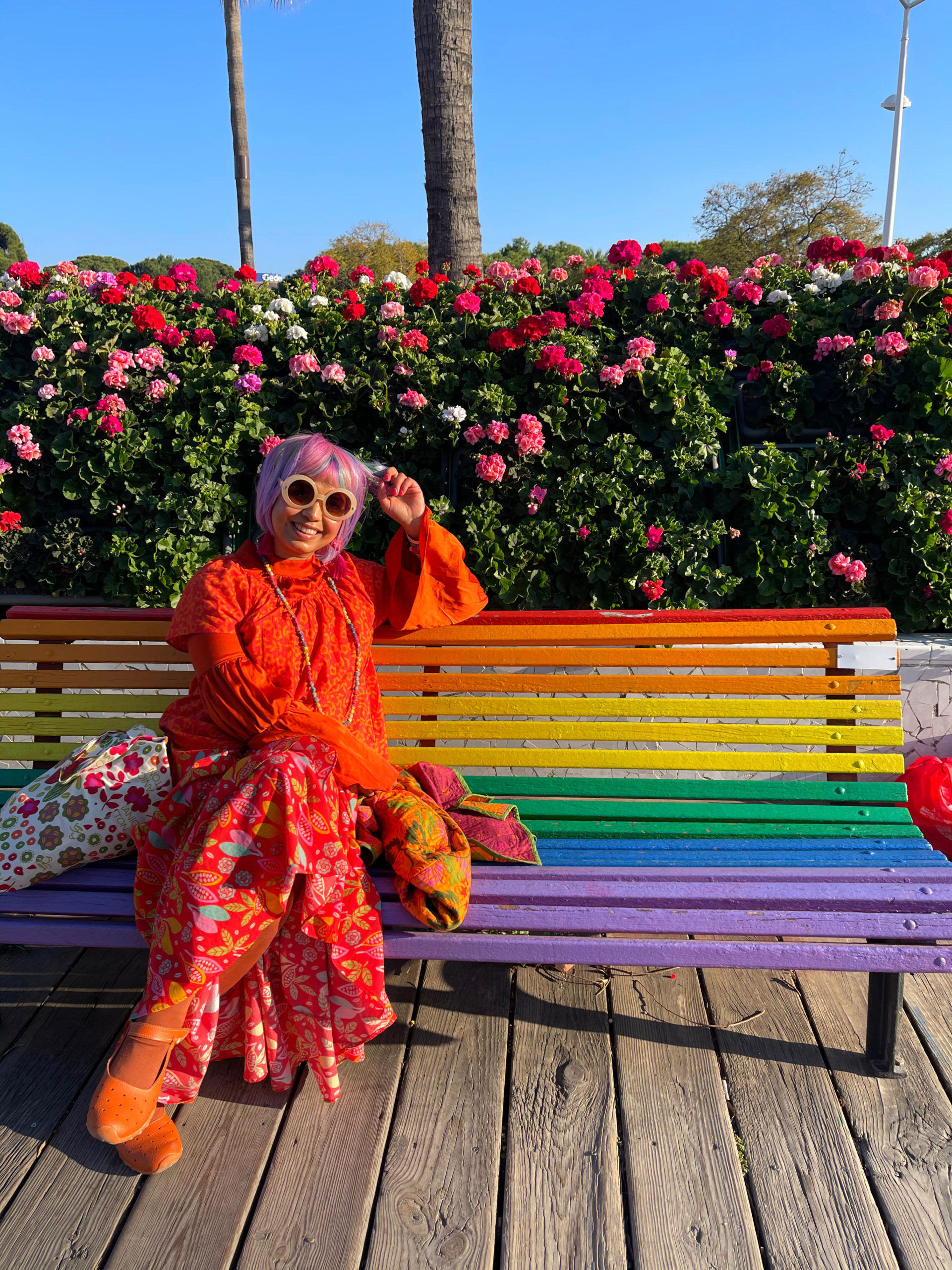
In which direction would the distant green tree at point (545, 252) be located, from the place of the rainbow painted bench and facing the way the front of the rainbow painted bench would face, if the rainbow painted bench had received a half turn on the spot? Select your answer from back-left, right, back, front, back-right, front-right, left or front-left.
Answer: front

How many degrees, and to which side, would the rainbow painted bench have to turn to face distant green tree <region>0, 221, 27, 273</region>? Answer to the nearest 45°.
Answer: approximately 135° to its right

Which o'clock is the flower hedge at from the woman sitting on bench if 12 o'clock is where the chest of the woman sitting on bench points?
The flower hedge is roughly at 7 o'clock from the woman sitting on bench.

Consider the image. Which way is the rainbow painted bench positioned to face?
toward the camera

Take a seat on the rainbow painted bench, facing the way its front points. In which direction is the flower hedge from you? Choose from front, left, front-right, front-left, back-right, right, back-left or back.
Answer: back

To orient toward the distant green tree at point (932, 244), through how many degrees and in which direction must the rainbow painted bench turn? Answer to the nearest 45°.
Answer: approximately 135° to its left

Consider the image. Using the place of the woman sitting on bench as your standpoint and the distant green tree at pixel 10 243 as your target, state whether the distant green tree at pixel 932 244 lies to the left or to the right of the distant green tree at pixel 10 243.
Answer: right

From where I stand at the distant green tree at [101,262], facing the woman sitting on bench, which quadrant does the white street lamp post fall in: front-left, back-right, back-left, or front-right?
front-left

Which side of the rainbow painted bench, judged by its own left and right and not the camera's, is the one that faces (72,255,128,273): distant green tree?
back

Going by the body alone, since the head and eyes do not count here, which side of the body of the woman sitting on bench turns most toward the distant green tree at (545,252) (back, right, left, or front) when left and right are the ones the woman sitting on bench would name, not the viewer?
back

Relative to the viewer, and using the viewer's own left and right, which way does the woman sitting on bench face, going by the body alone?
facing the viewer
